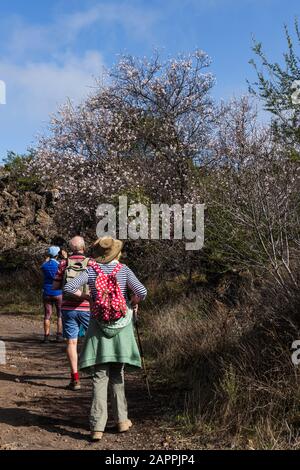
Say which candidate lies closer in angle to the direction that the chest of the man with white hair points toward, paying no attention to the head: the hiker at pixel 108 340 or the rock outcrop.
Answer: the rock outcrop

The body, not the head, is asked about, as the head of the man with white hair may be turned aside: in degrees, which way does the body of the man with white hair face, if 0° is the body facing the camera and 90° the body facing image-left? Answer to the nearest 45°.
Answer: approximately 180°

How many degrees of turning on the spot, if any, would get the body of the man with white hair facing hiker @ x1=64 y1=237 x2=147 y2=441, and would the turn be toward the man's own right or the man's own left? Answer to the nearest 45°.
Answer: approximately 180°

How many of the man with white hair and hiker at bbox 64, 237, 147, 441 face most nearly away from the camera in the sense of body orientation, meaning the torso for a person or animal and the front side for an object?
2

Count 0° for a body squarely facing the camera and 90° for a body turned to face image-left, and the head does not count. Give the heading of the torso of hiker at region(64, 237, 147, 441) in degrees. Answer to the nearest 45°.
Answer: approximately 180°

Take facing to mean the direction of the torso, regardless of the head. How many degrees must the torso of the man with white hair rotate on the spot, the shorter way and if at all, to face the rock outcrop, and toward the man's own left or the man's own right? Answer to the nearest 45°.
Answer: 0° — they already face it

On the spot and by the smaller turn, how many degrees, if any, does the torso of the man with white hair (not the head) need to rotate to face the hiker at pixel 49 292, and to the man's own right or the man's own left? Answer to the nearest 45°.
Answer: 0° — they already face them

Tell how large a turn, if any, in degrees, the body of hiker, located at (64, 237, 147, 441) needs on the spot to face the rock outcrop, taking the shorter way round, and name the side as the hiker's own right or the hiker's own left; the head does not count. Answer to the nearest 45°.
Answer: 0° — they already face it

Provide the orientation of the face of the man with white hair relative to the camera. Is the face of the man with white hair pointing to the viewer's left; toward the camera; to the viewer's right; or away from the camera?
away from the camera
